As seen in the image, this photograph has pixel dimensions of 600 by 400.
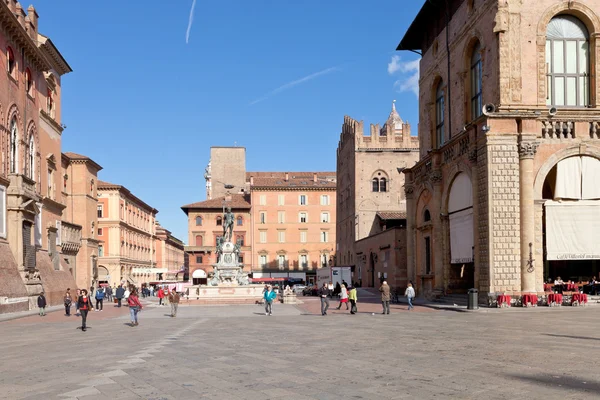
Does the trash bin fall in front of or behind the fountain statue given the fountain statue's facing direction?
in front

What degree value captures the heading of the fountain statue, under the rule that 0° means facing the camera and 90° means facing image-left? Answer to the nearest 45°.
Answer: approximately 0°

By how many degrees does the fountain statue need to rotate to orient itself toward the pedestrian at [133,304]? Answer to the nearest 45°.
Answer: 0° — it already faces them
